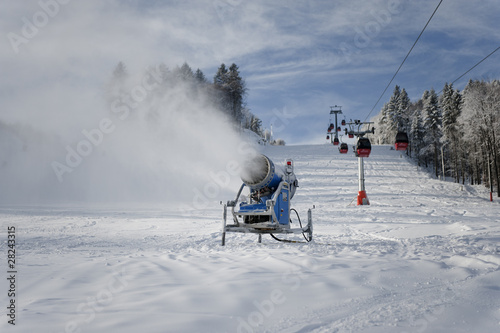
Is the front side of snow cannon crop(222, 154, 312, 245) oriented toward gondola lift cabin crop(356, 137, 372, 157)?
no

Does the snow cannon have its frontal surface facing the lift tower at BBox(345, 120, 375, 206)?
no
